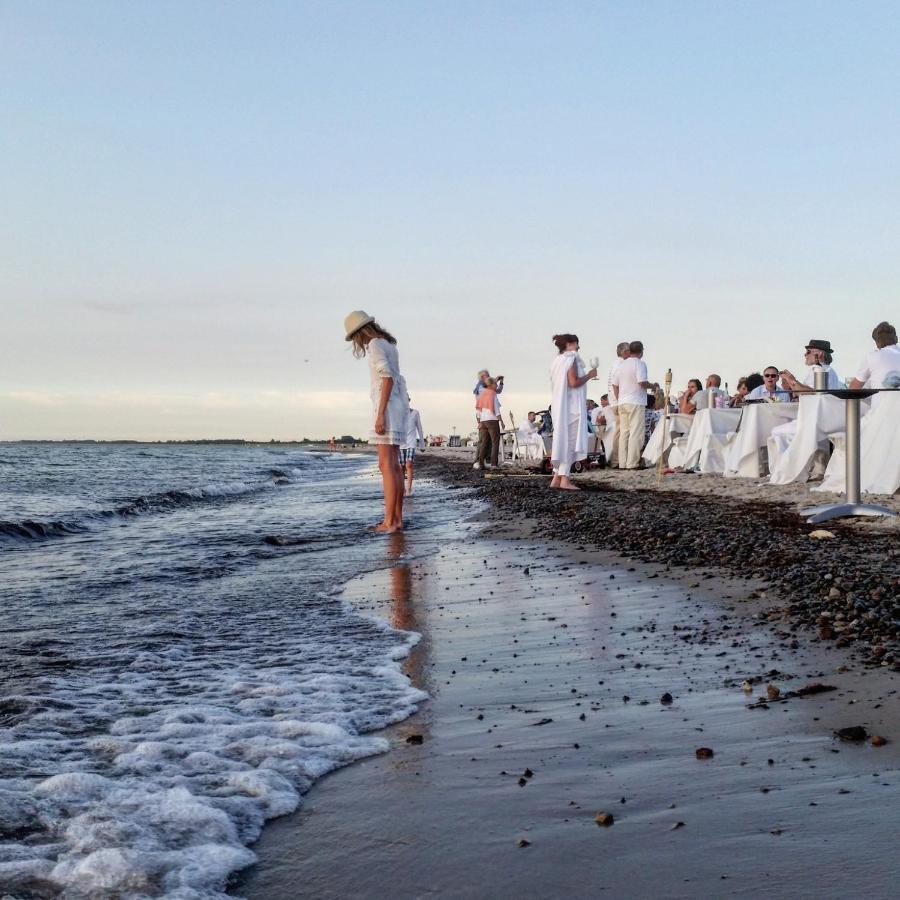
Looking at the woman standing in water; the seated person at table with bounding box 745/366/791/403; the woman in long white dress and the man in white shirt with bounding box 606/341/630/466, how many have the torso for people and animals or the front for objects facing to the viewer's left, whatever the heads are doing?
1

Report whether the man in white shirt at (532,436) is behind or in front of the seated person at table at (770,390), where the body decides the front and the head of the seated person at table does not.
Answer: behind

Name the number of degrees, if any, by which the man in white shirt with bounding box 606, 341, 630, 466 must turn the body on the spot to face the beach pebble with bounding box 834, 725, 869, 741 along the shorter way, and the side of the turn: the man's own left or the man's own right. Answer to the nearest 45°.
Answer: approximately 90° to the man's own right

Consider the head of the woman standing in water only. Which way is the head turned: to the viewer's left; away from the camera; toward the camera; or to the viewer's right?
to the viewer's left

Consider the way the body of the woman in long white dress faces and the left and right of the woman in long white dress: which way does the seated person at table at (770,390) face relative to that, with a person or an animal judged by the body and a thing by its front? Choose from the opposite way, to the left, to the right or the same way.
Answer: to the right

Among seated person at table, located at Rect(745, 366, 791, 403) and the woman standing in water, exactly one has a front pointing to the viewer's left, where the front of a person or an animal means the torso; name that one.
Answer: the woman standing in water

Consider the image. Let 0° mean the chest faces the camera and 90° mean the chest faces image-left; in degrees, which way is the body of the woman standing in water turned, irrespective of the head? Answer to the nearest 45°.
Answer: approximately 90°

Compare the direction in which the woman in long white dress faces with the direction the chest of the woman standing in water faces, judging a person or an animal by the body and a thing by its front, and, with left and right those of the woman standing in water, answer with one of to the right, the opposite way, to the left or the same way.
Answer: the opposite way

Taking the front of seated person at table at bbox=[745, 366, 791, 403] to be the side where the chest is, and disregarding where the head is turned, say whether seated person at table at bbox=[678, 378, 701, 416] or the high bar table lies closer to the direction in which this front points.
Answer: the high bar table

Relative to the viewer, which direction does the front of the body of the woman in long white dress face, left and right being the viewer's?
facing to the right of the viewer

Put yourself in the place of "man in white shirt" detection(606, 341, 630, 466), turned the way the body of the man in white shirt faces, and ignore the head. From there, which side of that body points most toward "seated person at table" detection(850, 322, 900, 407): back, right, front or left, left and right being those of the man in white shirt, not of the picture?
right

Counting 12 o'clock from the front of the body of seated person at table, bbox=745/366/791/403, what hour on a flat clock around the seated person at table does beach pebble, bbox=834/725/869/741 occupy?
The beach pebble is roughly at 12 o'clock from the seated person at table.

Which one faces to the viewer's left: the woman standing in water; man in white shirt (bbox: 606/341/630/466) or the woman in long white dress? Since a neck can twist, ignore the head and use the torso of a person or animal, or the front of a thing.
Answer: the woman standing in water

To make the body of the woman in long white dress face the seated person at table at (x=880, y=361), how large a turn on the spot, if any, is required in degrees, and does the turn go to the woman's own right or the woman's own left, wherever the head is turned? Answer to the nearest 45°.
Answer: approximately 45° to the woman's own right

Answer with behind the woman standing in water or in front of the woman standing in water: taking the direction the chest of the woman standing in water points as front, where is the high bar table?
behind
